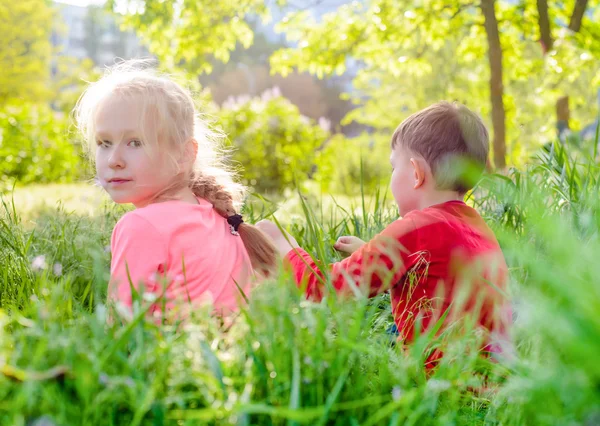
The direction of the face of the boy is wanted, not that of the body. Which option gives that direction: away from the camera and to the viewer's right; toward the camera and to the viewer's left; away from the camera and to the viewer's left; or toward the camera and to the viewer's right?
away from the camera and to the viewer's left

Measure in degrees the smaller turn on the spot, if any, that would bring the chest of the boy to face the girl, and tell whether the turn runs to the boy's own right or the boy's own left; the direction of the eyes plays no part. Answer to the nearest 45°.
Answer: approximately 45° to the boy's own left

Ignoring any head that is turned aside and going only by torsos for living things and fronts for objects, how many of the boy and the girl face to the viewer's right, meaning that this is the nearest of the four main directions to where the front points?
0

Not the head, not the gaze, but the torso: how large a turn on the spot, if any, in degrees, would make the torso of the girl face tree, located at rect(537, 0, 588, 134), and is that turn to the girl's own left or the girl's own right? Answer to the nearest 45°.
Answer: approximately 90° to the girl's own right

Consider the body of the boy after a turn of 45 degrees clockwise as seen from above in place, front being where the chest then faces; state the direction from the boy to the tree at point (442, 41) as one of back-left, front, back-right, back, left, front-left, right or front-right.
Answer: front

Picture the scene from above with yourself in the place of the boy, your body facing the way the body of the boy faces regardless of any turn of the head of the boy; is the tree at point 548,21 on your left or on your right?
on your right

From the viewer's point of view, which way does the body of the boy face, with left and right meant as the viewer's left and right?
facing away from the viewer and to the left of the viewer

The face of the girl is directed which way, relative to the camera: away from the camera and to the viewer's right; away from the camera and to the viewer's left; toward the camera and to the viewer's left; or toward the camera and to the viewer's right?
toward the camera and to the viewer's left

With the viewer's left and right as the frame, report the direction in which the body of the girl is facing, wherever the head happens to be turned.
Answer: facing away from the viewer and to the left of the viewer
